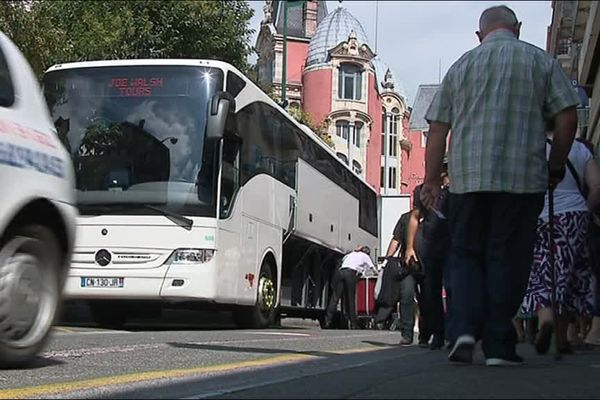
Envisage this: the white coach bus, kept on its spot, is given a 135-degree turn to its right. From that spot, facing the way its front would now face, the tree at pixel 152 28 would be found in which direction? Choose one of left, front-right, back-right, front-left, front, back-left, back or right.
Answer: front

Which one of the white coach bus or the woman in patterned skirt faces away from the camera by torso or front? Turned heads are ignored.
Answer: the woman in patterned skirt

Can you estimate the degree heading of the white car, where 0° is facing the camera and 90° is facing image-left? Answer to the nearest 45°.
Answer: approximately 45°

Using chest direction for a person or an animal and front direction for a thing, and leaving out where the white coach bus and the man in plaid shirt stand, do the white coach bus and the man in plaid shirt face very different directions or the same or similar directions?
very different directions

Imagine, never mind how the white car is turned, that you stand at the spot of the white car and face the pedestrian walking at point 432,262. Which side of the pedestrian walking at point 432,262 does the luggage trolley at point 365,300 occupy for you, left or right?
left

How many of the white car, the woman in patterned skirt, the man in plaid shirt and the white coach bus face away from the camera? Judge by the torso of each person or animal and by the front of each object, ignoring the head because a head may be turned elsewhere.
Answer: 2

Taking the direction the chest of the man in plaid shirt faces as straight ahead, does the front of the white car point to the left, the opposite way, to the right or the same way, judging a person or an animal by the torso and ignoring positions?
the opposite way

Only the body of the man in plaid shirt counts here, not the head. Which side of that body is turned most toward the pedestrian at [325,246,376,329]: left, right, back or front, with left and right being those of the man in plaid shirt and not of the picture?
front

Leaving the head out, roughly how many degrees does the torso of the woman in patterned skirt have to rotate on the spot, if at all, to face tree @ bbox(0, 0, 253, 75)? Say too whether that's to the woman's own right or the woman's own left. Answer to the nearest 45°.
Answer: approximately 45° to the woman's own left

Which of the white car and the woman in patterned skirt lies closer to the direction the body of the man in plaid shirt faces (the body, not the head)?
the woman in patterned skirt

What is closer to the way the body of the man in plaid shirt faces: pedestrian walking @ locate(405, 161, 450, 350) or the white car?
the pedestrian walking

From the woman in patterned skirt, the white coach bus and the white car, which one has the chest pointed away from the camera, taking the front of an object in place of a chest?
the woman in patterned skirt

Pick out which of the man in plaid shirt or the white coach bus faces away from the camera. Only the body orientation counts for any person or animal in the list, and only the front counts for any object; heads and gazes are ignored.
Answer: the man in plaid shirt

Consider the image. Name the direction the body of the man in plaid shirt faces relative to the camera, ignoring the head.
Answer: away from the camera

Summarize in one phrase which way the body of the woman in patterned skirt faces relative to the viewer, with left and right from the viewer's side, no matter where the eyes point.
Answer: facing away from the viewer

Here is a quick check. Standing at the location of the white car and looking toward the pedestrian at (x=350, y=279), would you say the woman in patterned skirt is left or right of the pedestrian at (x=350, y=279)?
right

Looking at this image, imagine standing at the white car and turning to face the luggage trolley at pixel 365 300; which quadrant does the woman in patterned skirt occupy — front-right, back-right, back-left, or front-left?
front-right

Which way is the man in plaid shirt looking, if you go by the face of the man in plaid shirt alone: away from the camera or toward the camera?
away from the camera

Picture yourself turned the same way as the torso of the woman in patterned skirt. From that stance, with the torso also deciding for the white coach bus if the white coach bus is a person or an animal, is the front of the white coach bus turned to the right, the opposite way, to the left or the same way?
the opposite way

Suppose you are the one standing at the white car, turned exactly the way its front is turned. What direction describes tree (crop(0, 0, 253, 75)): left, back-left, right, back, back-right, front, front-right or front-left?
back-right
